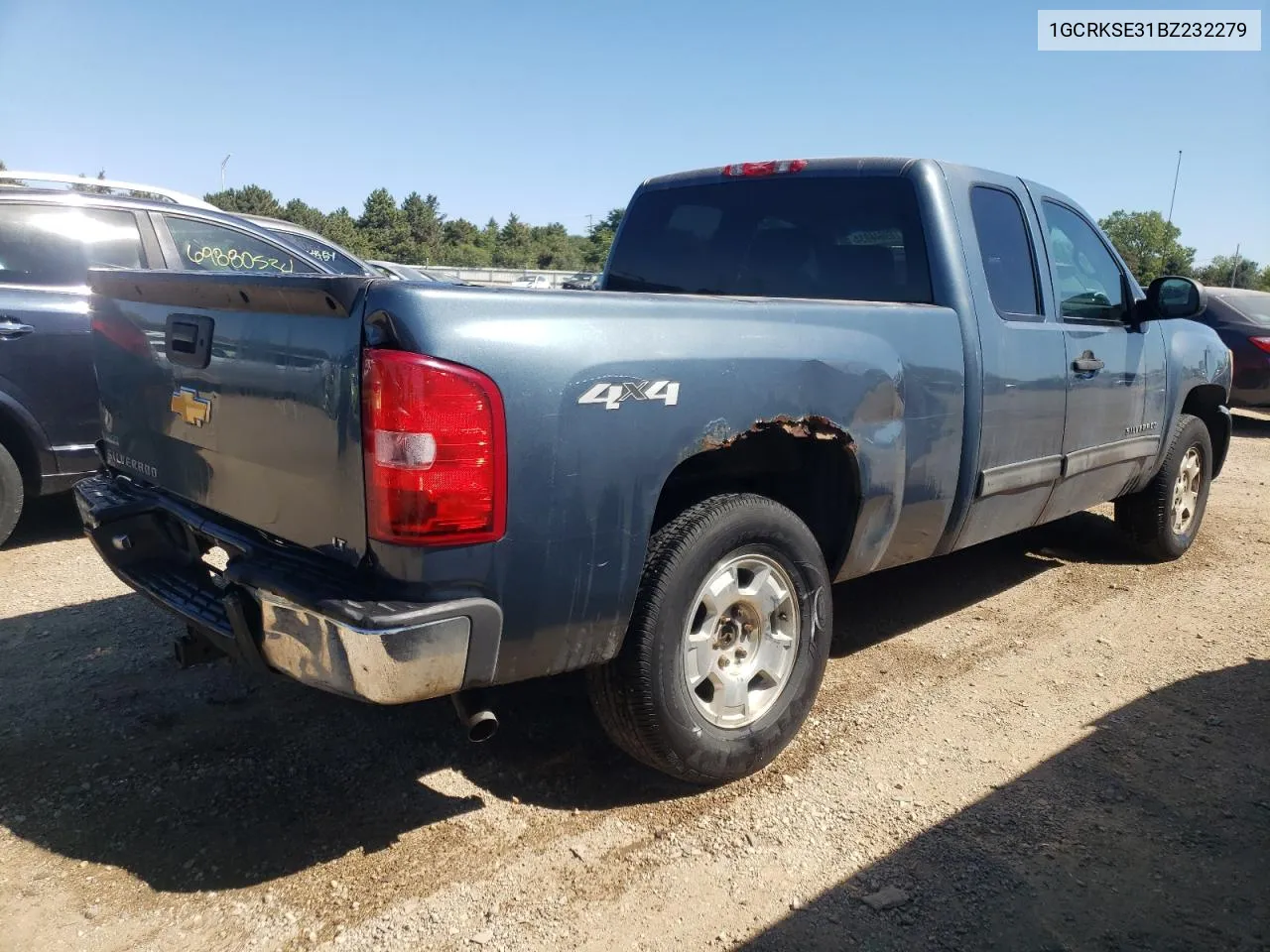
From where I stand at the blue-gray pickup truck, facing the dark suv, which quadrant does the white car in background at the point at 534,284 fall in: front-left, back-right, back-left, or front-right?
front-right

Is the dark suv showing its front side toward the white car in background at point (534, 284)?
no

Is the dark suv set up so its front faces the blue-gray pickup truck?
no

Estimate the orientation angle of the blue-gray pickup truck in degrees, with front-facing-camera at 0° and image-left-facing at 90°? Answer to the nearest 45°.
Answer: approximately 225°

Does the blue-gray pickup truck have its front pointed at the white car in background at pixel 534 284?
no

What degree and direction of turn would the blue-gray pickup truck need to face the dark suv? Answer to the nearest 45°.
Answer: approximately 90° to its left
